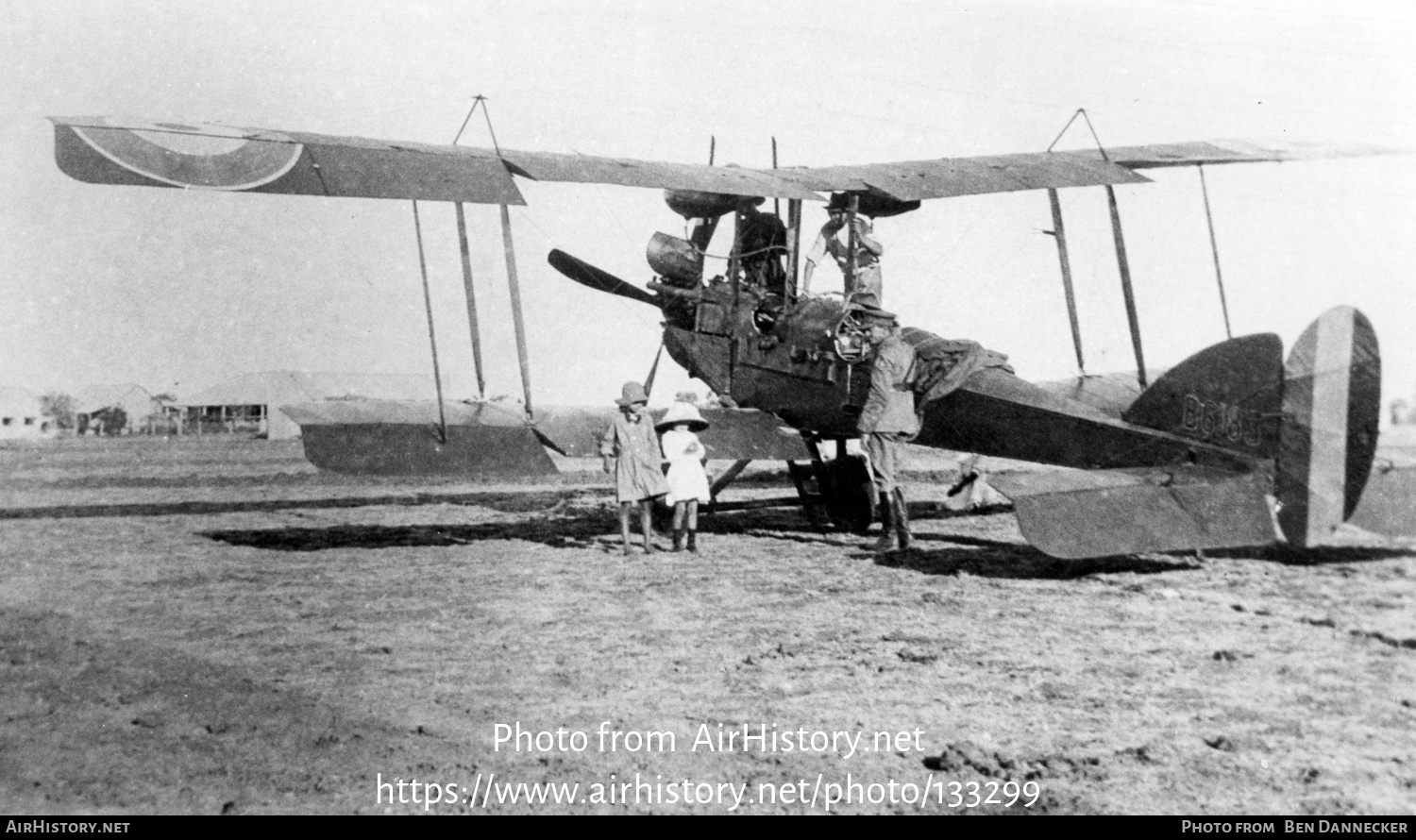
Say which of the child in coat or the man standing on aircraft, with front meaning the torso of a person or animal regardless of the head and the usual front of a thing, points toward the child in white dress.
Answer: the man standing on aircraft

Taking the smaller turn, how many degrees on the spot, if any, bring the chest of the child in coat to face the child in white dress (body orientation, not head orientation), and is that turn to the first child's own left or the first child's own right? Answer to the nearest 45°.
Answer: approximately 135° to the first child's own left

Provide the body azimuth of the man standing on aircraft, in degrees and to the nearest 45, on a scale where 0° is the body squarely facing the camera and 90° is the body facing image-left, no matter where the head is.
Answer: approximately 45°

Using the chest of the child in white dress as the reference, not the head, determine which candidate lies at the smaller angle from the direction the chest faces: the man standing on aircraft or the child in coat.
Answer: the child in coat

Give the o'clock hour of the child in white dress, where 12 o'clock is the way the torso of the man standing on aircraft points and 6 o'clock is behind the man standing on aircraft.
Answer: The child in white dress is roughly at 12 o'clock from the man standing on aircraft.

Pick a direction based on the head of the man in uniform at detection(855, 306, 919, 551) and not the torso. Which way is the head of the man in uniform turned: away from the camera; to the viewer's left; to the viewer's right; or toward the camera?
to the viewer's left

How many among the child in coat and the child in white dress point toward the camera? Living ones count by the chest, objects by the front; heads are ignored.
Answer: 2

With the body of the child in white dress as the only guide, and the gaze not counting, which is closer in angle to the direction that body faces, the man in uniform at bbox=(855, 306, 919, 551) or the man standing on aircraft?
the man in uniform

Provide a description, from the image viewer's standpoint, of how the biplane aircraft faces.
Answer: facing away from the viewer and to the left of the viewer

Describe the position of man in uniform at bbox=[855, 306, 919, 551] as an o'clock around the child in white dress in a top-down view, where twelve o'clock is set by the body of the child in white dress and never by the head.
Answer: The man in uniform is roughly at 10 o'clock from the child in white dress.
